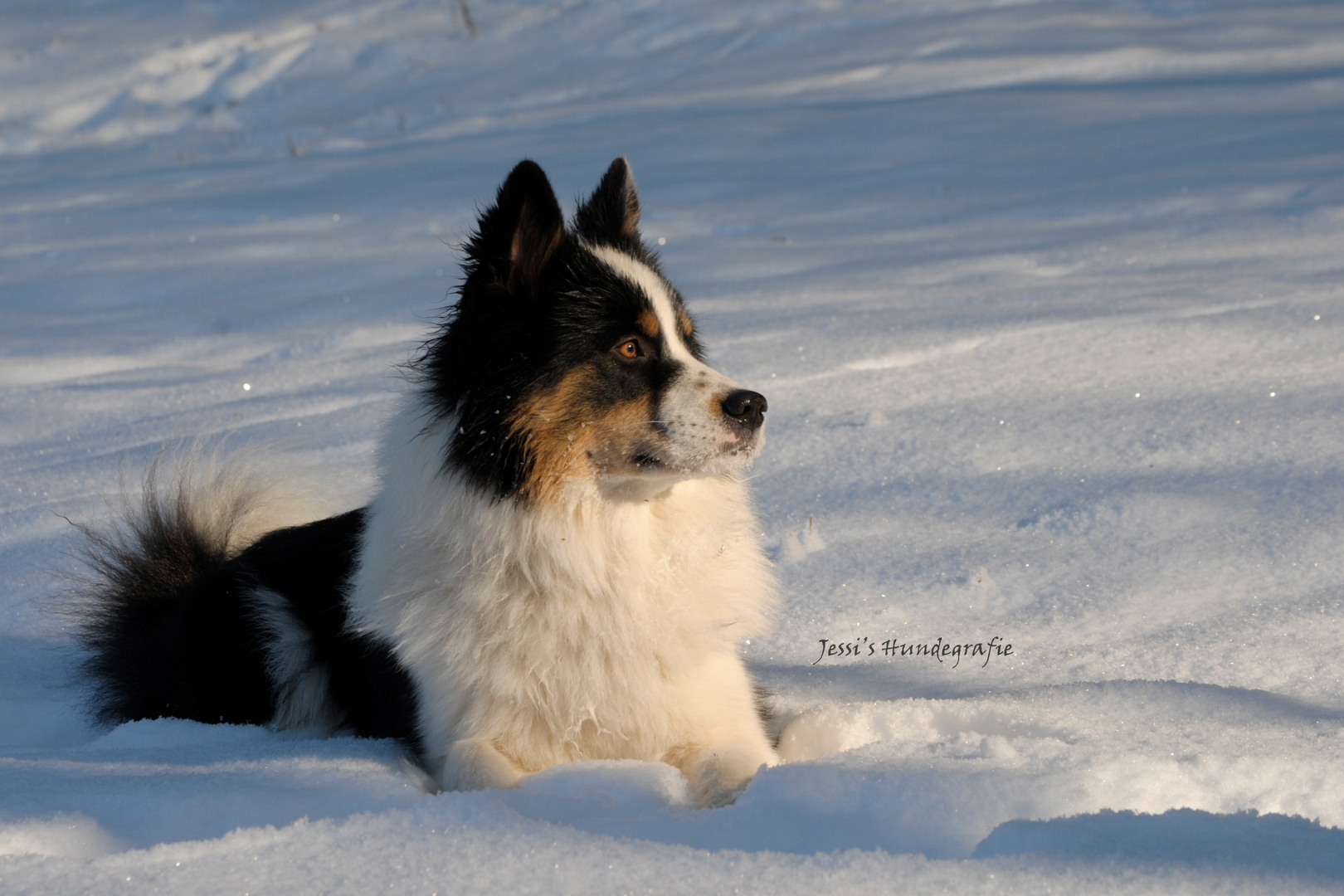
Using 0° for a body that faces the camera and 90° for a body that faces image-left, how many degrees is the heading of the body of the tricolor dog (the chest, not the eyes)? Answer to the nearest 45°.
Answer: approximately 315°
